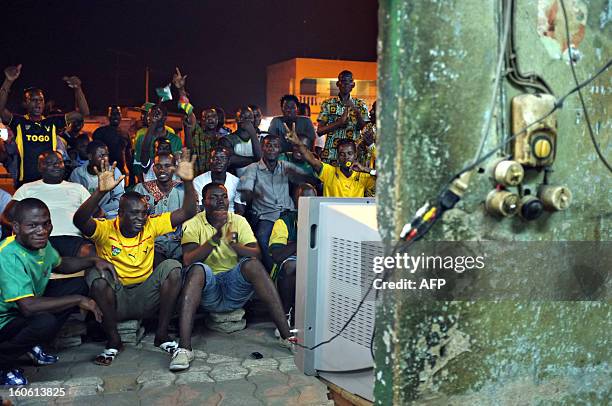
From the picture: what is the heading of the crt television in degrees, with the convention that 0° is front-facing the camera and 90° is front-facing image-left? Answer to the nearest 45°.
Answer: approximately 135°

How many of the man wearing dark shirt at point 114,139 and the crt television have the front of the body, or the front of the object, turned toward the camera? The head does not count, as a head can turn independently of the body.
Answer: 1

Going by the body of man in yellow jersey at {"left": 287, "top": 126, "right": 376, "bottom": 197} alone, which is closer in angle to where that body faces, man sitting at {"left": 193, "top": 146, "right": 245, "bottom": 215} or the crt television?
the crt television

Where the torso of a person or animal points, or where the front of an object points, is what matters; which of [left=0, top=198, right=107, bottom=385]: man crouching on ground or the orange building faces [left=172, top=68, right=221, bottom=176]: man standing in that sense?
the orange building

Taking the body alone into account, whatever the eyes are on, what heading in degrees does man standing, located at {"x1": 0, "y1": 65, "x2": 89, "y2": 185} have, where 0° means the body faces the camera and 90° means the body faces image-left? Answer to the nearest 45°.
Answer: approximately 0°

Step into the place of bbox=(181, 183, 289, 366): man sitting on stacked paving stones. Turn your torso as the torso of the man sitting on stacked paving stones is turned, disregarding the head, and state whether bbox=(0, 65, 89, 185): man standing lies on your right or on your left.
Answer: on your right

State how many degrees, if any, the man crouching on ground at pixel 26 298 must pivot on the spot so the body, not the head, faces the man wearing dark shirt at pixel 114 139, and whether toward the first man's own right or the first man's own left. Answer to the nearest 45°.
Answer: approximately 135° to the first man's own left
